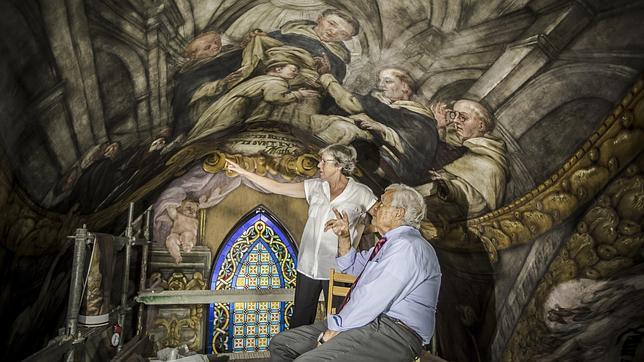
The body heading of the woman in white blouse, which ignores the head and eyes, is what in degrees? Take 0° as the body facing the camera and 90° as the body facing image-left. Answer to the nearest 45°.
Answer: approximately 45°

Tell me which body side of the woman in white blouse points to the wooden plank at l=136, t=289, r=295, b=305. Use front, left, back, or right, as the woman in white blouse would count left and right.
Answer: right

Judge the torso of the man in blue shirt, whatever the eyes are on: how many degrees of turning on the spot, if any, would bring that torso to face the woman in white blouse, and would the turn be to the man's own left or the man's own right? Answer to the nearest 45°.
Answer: approximately 90° to the man's own right

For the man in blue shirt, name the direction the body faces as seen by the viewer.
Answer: to the viewer's left

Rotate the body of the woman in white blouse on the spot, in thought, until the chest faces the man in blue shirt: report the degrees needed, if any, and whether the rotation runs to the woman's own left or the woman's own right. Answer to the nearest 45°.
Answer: approximately 45° to the woman's own left

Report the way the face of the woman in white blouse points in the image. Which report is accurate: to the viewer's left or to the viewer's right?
to the viewer's left
